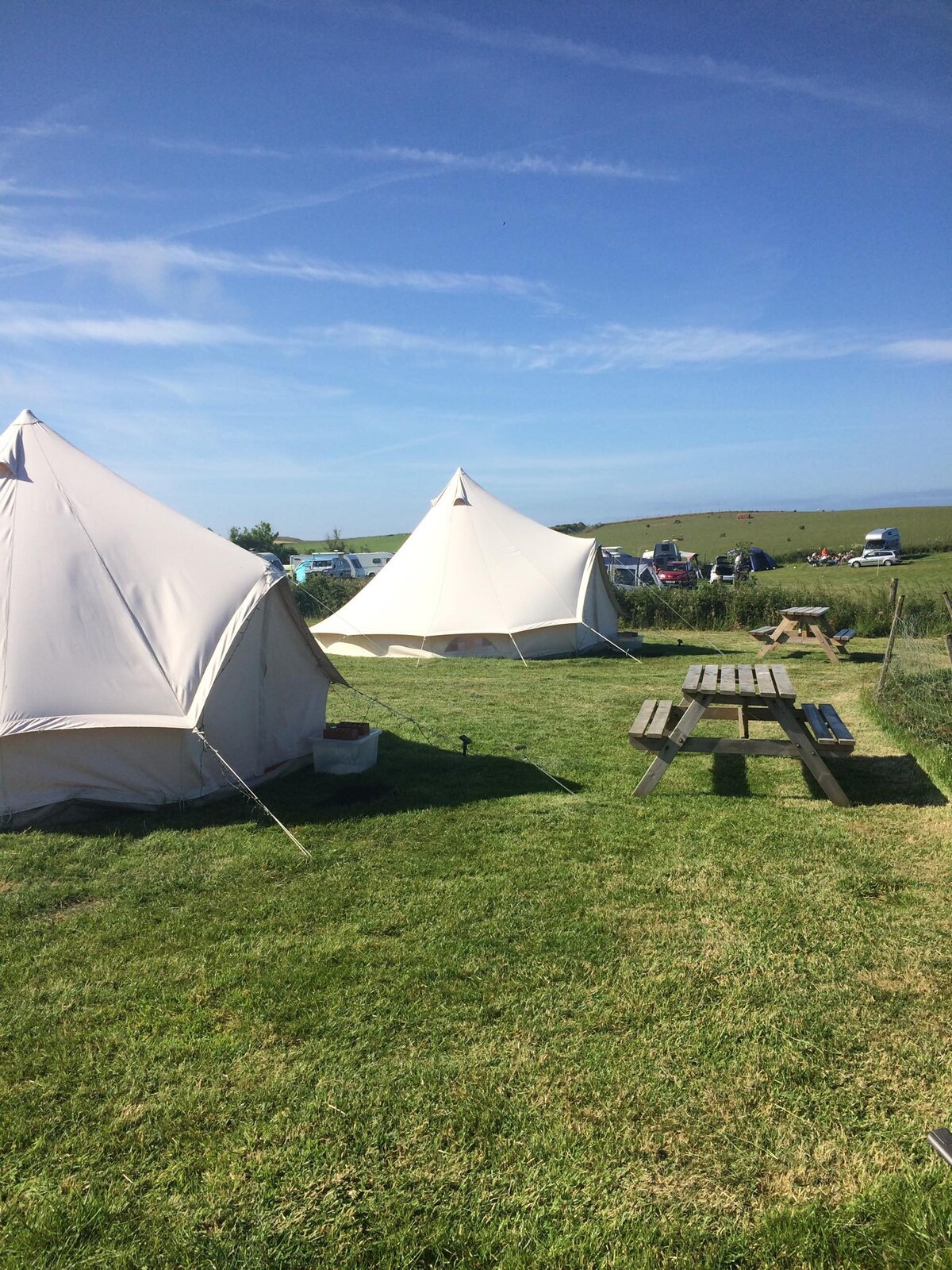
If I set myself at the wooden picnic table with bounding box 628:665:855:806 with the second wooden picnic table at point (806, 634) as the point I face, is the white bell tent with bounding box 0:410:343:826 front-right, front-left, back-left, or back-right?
back-left

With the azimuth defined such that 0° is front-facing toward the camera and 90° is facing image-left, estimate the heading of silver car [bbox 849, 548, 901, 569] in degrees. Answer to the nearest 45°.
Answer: approximately 90°

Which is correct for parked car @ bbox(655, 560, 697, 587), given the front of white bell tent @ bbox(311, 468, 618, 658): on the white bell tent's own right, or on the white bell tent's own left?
on the white bell tent's own left

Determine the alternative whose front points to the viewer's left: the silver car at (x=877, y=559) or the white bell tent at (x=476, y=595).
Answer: the silver car

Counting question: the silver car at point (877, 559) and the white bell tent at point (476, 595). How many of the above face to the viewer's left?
1

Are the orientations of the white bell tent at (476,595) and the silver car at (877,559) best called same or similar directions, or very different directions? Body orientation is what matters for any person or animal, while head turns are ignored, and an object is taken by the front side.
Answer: very different directions

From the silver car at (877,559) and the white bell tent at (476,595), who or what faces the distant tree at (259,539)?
the silver car

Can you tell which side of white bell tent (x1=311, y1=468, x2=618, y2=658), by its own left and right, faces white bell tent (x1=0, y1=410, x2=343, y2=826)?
right

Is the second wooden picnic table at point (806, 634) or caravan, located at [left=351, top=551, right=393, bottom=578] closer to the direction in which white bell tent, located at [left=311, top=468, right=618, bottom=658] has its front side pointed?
the second wooden picnic table
